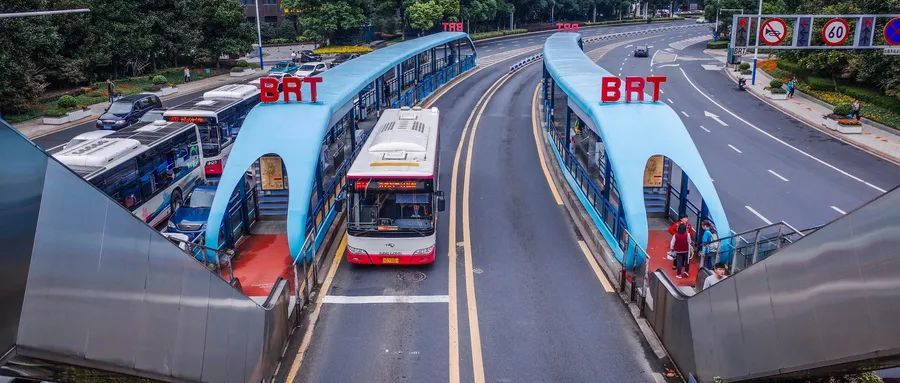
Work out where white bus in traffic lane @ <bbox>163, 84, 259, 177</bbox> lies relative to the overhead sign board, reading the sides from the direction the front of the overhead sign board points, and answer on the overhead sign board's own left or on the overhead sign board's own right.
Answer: on the overhead sign board's own right

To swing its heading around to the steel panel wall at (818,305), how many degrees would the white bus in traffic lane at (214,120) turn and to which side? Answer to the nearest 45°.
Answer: approximately 45° to its left

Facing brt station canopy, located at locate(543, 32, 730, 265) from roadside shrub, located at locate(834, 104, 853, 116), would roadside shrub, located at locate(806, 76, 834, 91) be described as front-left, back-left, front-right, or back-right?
back-right

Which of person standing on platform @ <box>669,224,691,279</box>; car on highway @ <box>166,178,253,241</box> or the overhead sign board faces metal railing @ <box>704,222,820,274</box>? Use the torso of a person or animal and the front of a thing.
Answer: the overhead sign board

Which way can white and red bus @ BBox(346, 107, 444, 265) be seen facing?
toward the camera

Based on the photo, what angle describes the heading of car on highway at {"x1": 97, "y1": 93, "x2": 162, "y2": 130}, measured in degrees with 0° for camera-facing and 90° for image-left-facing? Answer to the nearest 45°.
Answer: approximately 45°

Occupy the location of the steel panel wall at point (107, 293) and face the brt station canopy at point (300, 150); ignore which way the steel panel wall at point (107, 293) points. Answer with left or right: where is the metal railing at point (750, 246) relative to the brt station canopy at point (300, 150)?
right

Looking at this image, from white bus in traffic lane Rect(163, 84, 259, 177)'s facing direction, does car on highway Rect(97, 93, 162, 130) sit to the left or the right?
on its right

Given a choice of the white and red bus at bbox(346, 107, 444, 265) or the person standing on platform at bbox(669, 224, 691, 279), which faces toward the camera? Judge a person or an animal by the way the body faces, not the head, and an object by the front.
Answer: the white and red bus

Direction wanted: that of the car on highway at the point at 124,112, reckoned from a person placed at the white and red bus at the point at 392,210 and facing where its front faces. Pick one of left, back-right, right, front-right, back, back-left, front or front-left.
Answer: back-right

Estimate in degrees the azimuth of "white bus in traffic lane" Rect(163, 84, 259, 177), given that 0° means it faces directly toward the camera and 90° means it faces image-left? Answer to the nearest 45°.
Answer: approximately 45°

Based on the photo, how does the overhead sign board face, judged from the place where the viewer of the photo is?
facing the viewer

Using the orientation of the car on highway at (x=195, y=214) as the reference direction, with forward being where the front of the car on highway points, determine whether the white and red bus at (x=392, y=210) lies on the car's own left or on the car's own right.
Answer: on the car's own left
